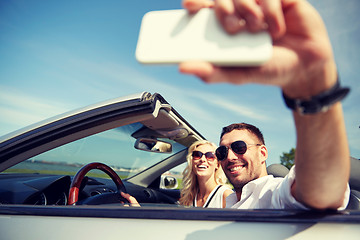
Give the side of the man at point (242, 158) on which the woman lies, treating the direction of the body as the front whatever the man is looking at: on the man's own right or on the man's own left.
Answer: on the man's own right

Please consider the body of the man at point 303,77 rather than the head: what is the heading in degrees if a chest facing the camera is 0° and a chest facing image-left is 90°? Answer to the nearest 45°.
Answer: approximately 45°
